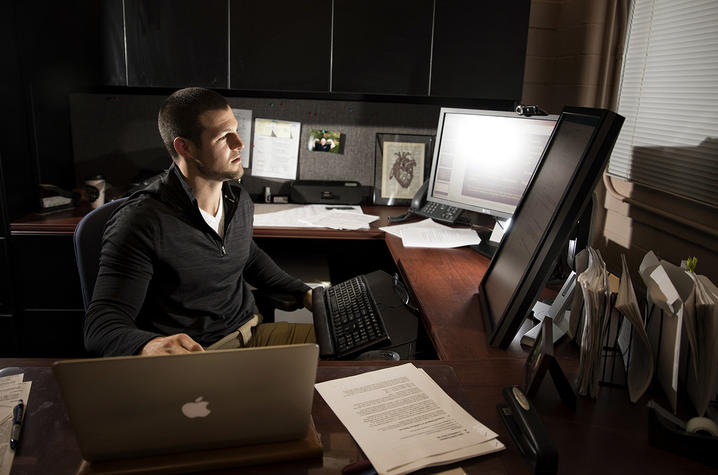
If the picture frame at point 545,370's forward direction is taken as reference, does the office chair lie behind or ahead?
ahead

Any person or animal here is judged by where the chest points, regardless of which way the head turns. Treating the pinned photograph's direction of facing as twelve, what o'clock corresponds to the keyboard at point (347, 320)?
The keyboard is roughly at 12 o'clock from the pinned photograph.

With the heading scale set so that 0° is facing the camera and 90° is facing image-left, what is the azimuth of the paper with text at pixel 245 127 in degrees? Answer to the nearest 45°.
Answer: approximately 0°

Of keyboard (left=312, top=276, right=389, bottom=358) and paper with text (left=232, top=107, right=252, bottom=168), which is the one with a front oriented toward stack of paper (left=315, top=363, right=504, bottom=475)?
the paper with text

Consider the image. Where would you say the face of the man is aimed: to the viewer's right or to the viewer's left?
to the viewer's right

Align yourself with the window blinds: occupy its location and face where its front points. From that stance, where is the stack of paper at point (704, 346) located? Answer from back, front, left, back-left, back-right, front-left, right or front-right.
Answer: front-left

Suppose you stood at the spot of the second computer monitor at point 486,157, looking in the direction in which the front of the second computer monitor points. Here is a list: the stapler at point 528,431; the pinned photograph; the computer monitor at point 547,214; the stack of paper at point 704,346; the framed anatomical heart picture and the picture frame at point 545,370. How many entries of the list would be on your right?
2

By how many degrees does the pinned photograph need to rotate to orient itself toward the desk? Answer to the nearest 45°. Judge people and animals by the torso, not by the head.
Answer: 0° — it already faces it

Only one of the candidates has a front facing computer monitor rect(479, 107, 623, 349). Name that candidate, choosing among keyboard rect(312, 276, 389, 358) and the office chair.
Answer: the office chair

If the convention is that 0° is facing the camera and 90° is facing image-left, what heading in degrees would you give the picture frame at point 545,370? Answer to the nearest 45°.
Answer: approximately 90°

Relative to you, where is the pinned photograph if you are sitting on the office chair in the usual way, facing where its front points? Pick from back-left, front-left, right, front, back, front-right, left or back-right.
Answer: left

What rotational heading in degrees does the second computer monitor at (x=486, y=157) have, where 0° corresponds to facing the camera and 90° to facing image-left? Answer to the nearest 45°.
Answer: approximately 45°
